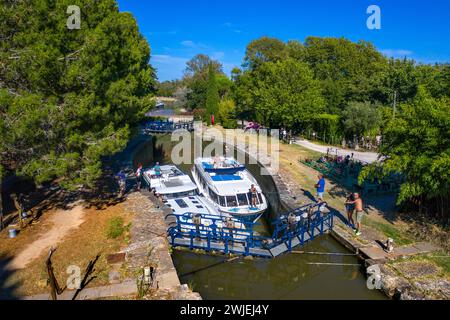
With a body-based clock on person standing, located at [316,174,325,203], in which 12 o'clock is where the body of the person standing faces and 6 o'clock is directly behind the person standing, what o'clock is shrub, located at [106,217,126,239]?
The shrub is roughly at 11 o'clock from the person standing.

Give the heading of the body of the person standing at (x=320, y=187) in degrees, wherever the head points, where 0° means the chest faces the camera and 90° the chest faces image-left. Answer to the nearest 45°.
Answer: approximately 90°

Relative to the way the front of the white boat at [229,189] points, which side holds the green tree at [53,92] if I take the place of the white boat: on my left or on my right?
on my right

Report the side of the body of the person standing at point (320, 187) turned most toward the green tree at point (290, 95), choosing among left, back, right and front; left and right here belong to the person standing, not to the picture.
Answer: right

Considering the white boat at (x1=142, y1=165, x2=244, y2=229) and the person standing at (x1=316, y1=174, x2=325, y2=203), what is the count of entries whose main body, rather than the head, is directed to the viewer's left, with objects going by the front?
1

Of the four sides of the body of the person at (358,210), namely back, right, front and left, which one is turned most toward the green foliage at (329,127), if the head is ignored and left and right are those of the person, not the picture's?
right

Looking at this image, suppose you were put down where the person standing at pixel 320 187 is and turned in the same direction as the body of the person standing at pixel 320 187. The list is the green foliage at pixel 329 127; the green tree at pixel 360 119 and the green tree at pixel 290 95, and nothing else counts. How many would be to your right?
3

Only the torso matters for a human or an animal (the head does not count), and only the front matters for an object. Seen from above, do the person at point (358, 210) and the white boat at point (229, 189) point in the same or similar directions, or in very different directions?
very different directions
